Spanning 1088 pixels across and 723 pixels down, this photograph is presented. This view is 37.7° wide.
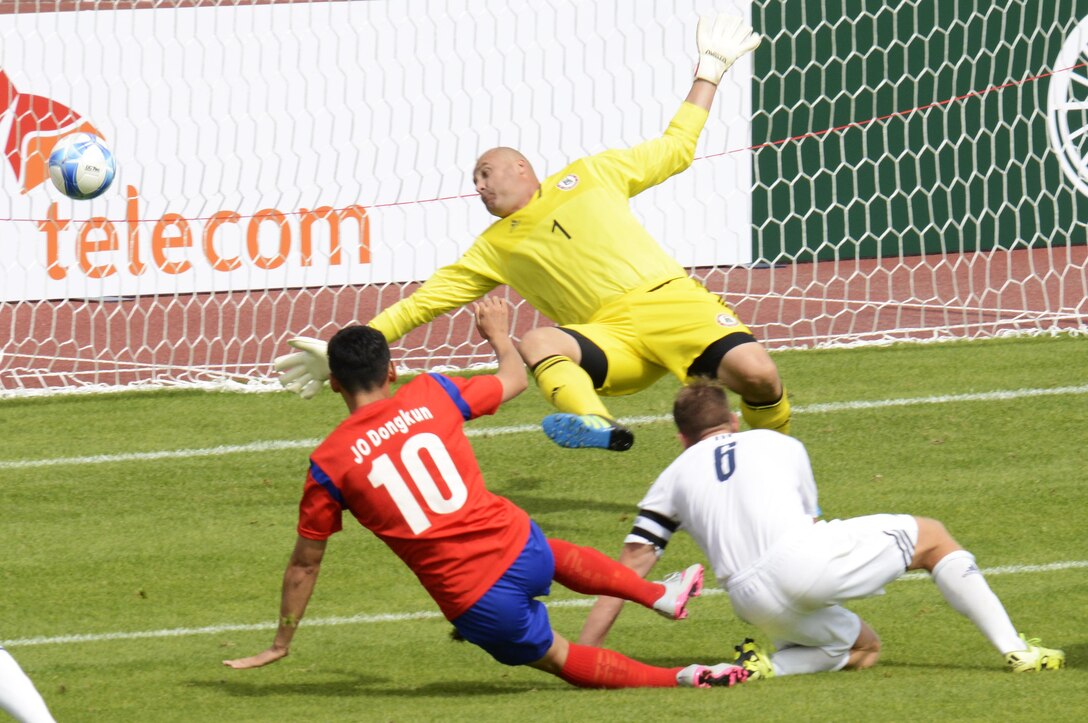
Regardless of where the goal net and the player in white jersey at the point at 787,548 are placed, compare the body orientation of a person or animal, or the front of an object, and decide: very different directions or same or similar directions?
very different directions

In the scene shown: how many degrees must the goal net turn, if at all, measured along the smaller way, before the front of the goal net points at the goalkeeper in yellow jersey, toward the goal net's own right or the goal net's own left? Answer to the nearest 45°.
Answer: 0° — it already faces them

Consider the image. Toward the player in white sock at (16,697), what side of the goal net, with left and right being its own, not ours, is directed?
front

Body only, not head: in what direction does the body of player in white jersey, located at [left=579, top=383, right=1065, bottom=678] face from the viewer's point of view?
away from the camera

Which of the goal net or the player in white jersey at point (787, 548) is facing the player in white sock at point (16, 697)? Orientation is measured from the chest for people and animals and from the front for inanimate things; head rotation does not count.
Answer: the goal net

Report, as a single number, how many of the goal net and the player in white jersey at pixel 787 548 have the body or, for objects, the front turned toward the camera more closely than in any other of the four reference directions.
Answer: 1

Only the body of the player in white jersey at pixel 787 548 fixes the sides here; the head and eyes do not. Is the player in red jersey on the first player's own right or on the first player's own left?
on the first player's own left

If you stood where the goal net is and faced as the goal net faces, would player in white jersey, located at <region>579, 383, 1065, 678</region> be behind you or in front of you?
in front

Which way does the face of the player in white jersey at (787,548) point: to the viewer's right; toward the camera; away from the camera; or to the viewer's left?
away from the camera

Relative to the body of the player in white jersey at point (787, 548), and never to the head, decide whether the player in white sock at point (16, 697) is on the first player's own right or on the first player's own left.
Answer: on the first player's own left

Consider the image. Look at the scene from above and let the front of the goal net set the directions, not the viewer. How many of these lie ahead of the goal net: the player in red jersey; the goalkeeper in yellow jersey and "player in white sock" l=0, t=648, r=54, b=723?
3

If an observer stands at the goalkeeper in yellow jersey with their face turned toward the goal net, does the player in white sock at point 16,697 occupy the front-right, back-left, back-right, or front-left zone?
back-left

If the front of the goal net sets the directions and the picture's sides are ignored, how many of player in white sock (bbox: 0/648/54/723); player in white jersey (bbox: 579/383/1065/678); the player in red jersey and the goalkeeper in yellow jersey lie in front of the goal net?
4
